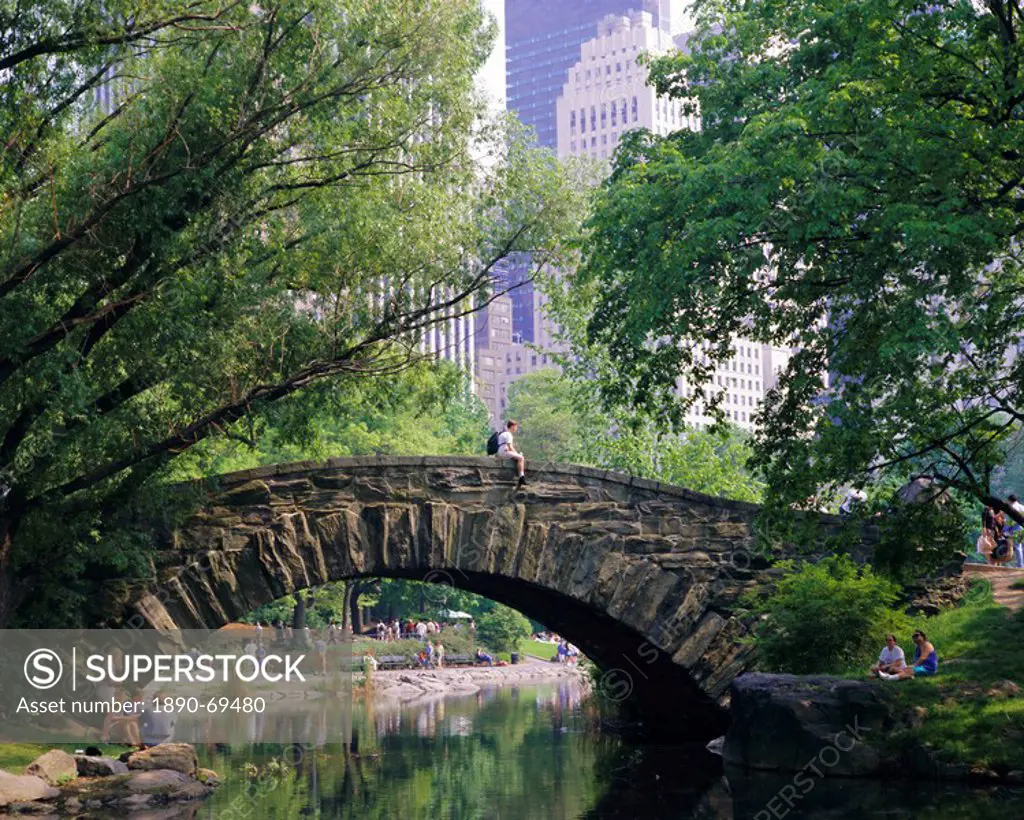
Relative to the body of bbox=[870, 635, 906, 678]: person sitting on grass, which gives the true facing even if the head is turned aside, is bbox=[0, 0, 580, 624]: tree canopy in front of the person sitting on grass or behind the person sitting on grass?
in front

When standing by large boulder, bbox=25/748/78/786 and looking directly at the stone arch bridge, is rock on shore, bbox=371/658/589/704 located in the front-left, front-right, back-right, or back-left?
front-left

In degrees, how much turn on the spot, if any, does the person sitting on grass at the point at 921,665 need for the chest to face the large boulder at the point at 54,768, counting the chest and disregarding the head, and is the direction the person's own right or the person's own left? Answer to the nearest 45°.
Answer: approximately 45° to the person's own left

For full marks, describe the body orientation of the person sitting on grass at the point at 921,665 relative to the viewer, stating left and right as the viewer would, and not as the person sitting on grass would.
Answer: facing to the left of the viewer

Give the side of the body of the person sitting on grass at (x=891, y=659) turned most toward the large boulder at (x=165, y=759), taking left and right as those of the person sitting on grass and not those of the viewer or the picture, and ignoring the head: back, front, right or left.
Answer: front

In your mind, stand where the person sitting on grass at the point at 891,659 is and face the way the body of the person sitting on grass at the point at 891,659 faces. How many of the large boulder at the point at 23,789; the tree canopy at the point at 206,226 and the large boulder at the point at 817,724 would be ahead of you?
3

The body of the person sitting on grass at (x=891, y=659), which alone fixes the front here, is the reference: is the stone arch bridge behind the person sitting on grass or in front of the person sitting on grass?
in front

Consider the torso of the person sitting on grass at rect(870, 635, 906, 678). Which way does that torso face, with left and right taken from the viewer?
facing the viewer and to the left of the viewer
